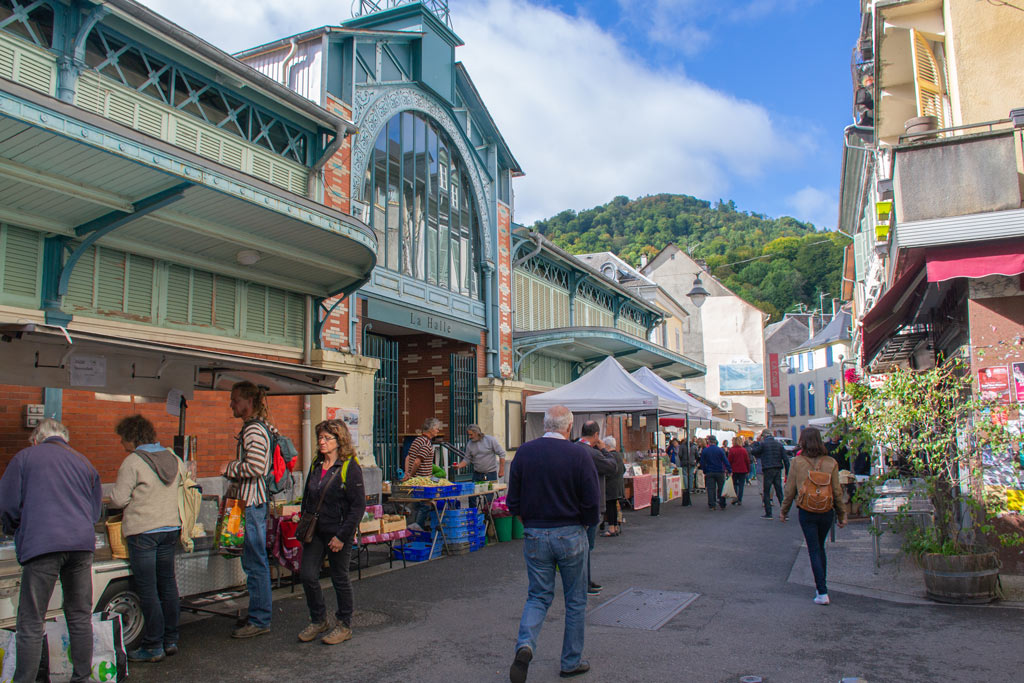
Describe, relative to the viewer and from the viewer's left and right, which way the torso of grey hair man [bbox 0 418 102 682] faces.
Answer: facing away from the viewer

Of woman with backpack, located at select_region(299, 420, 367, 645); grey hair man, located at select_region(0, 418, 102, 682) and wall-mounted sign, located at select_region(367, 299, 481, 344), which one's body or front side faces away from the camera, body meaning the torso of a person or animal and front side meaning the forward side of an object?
the grey hair man

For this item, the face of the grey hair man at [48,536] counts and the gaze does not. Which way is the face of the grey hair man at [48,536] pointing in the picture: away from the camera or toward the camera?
away from the camera

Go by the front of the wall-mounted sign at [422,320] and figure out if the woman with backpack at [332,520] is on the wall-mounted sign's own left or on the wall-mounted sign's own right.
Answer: on the wall-mounted sign's own right

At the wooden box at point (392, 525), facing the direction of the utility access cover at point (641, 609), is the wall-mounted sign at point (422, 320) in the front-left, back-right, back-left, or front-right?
back-left

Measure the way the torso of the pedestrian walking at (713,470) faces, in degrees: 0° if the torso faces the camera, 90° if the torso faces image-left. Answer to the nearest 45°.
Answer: approximately 180°

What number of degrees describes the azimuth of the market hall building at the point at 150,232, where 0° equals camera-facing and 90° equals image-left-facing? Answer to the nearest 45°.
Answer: approximately 315°

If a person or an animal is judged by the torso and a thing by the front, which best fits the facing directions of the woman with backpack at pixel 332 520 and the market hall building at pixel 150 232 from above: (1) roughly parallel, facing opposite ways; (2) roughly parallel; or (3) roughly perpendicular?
roughly perpendicular

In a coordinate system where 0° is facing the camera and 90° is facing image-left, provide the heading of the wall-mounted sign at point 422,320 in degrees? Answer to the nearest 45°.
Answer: approximately 315°

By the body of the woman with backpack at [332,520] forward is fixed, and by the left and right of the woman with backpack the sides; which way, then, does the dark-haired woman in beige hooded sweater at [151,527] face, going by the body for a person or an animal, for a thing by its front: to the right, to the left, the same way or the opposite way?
to the right

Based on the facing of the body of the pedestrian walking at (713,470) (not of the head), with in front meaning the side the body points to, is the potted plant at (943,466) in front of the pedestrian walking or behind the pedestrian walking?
behind

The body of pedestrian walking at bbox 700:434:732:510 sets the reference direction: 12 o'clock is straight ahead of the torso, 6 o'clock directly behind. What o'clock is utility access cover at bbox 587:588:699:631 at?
The utility access cover is roughly at 6 o'clock from the pedestrian walking.

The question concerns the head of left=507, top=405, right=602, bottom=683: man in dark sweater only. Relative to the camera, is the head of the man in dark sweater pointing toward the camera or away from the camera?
away from the camera

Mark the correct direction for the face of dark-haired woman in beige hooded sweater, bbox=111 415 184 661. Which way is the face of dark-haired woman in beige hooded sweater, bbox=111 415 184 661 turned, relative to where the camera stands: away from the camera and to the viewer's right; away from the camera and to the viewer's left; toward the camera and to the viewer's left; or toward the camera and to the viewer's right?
away from the camera and to the viewer's left

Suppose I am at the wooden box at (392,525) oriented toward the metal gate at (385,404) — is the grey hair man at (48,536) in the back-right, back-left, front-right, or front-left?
back-left
